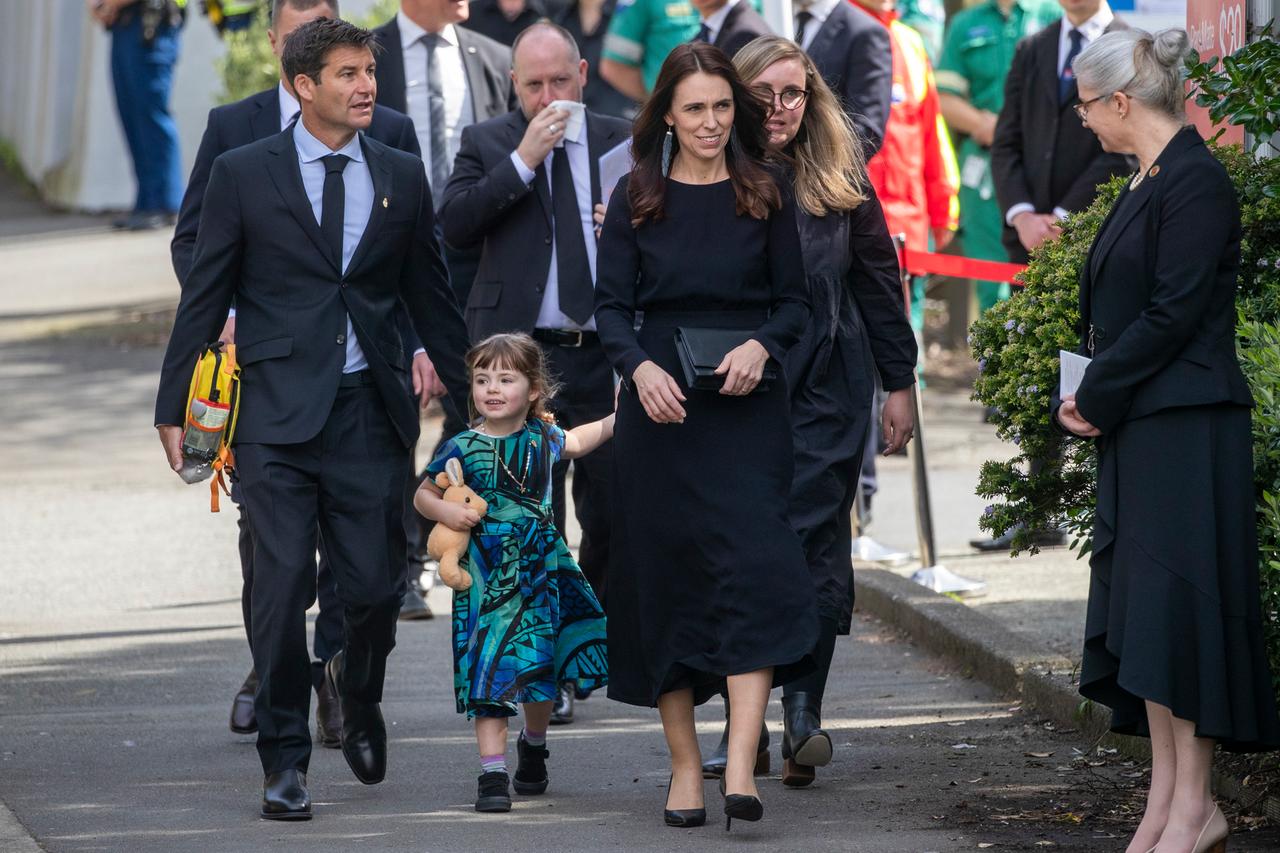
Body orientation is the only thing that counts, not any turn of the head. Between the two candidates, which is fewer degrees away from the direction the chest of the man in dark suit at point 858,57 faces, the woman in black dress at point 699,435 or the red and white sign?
the woman in black dress

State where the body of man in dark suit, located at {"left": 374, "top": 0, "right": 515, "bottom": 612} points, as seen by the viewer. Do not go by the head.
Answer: toward the camera

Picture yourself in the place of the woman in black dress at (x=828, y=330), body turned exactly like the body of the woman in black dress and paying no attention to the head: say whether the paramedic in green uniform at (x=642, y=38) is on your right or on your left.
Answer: on your right

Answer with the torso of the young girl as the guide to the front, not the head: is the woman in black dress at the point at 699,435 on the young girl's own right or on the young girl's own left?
on the young girl's own left

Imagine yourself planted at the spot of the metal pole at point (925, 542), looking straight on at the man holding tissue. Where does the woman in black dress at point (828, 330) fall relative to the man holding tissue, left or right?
left

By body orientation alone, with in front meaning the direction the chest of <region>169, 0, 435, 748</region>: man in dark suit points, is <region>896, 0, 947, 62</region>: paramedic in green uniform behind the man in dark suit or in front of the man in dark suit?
behind

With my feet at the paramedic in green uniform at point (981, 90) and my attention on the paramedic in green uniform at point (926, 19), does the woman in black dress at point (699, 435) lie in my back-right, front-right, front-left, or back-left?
back-left

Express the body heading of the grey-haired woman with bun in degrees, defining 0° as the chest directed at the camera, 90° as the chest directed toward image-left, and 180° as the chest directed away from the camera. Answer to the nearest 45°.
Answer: approximately 90°

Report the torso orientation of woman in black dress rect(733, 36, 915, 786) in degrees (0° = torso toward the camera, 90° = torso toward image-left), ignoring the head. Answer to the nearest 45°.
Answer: approximately 45°

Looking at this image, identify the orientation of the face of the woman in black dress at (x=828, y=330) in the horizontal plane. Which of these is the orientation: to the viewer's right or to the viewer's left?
to the viewer's left

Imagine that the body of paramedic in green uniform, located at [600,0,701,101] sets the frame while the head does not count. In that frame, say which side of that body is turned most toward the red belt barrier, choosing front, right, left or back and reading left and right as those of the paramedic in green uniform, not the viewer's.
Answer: front

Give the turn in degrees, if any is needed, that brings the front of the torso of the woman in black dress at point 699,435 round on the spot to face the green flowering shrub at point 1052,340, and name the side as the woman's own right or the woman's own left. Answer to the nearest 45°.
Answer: approximately 90° to the woman's own left

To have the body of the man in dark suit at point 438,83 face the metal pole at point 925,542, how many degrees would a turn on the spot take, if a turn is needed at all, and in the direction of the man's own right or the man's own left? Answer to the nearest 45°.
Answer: approximately 90° to the man's own left

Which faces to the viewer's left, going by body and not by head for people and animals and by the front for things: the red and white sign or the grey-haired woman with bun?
the grey-haired woman with bun
